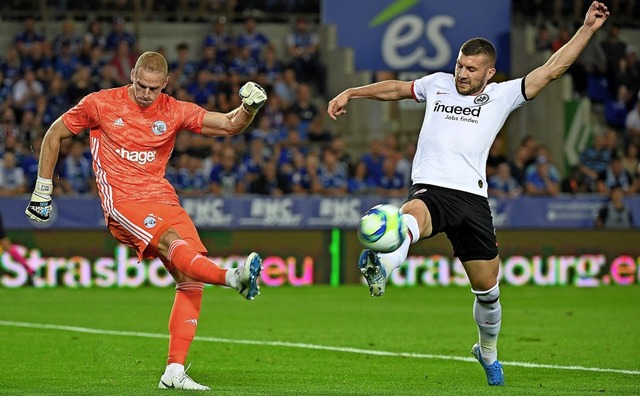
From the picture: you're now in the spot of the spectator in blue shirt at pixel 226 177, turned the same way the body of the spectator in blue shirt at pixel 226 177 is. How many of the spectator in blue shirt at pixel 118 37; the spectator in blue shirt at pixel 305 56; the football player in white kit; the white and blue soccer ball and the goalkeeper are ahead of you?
3

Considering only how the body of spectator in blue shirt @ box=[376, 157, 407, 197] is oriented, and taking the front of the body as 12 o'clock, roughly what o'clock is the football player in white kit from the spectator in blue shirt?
The football player in white kit is roughly at 12 o'clock from the spectator in blue shirt.

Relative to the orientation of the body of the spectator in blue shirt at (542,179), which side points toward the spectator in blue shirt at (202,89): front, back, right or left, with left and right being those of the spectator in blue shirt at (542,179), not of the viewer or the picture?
right

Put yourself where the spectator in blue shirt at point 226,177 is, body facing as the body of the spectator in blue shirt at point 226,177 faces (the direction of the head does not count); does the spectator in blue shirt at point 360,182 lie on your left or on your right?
on your left

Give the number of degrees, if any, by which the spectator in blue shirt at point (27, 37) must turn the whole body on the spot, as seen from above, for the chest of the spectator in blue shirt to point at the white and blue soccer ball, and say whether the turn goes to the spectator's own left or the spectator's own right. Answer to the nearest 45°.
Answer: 0° — they already face it

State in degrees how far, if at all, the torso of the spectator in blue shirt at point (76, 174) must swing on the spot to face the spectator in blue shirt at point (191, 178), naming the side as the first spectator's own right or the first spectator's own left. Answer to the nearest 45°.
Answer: approximately 90° to the first spectator's own left

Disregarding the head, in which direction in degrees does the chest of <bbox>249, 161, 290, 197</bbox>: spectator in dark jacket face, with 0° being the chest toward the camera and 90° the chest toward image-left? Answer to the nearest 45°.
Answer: approximately 0°
